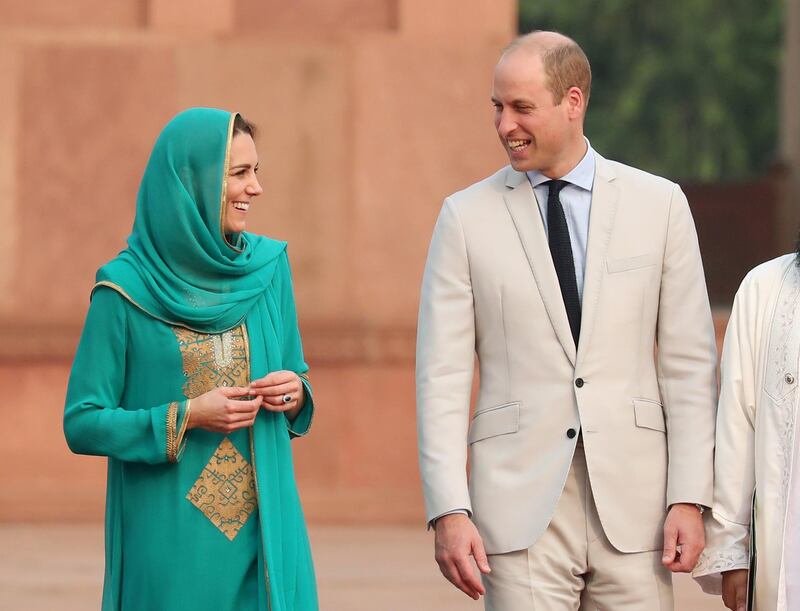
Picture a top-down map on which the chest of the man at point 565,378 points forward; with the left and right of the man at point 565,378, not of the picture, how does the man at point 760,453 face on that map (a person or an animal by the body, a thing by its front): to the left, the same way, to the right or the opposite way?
the same way

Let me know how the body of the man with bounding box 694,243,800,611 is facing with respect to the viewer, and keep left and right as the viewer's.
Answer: facing the viewer

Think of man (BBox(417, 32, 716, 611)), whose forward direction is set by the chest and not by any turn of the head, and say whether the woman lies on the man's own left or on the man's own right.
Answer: on the man's own right

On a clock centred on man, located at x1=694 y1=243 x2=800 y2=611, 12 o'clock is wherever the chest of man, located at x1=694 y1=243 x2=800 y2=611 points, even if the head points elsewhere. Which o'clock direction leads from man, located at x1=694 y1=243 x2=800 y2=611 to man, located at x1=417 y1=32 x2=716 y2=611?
man, located at x1=417 y1=32 x2=716 y2=611 is roughly at 3 o'clock from man, located at x1=694 y1=243 x2=800 y2=611.

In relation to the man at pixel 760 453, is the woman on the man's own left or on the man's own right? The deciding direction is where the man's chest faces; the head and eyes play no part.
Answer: on the man's own right

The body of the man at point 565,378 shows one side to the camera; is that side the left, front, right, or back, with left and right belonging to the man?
front

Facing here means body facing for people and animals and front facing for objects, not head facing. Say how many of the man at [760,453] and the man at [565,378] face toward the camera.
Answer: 2

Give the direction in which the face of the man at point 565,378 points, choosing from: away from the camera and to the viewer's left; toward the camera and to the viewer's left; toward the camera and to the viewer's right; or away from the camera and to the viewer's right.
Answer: toward the camera and to the viewer's left

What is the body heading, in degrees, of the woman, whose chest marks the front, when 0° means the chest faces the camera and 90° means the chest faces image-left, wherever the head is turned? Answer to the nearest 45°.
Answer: approximately 315°

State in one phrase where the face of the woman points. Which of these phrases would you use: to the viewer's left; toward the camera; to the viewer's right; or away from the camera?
to the viewer's right

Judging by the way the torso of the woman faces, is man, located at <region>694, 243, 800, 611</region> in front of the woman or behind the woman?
in front
